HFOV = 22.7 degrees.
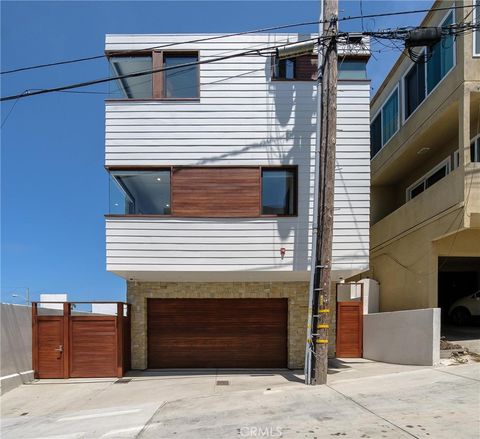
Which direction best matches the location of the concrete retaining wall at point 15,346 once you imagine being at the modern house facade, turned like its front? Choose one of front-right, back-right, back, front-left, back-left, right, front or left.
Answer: right

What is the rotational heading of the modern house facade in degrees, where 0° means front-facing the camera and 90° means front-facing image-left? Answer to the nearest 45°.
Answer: approximately 0°

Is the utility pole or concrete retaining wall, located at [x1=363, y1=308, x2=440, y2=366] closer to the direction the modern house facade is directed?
the utility pole

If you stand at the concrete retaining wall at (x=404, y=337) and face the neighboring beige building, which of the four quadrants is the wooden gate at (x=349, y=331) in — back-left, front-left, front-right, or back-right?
front-left

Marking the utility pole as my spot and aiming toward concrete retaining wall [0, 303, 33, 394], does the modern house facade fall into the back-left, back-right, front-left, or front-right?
front-right

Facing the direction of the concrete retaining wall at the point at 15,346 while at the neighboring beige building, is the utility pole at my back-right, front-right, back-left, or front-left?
front-left

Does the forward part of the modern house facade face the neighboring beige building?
no

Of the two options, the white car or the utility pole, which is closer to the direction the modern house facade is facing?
the utility pole

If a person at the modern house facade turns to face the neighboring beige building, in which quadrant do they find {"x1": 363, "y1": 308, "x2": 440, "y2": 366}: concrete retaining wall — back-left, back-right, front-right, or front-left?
front-right

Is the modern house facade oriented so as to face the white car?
no

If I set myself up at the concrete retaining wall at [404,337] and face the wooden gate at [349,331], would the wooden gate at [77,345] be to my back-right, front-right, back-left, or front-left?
front-left

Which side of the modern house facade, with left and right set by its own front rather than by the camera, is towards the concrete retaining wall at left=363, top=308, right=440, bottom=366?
left

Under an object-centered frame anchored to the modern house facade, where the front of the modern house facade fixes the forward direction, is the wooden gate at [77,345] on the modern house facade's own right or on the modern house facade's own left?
on the modern house facade's own right
